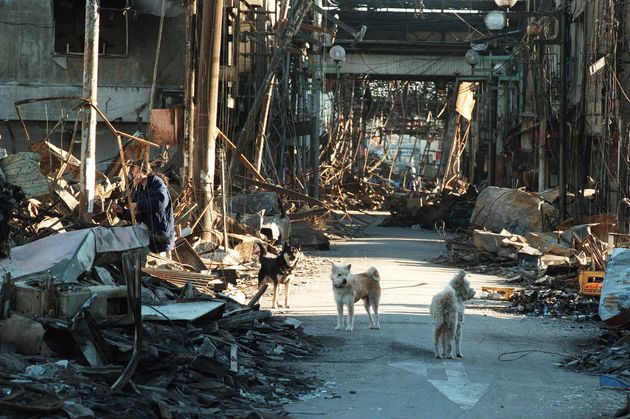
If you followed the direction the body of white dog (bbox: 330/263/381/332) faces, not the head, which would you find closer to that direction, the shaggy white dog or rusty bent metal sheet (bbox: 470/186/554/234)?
the shaggy white dog

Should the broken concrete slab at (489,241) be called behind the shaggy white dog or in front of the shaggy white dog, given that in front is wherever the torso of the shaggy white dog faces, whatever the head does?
in front

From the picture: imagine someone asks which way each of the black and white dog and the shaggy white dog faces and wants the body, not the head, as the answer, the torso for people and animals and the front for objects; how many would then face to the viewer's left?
0

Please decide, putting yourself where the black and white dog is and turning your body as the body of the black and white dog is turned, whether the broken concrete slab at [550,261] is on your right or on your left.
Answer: on your left

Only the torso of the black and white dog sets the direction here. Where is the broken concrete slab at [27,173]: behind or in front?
behind

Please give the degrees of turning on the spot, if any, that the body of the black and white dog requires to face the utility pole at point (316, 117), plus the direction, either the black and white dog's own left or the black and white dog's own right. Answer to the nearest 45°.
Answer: approximately 135° to the black and white dog's own left

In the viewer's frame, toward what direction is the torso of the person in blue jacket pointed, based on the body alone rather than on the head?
to the viewer's left

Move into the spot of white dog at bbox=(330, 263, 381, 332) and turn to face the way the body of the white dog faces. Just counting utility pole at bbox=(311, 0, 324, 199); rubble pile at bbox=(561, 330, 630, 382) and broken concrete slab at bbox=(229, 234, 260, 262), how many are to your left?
1

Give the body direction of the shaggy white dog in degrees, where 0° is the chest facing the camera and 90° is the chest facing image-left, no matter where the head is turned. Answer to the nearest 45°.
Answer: approximately 225°

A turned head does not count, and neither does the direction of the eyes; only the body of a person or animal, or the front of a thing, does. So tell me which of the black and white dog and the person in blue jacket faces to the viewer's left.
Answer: the person in blue jacket

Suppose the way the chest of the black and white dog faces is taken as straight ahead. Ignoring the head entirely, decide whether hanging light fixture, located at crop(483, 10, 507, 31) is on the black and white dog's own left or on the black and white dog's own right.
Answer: on the black and white dog's own left

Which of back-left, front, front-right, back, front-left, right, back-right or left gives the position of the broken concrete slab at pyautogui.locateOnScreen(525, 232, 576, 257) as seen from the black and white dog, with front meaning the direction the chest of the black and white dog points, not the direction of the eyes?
left
